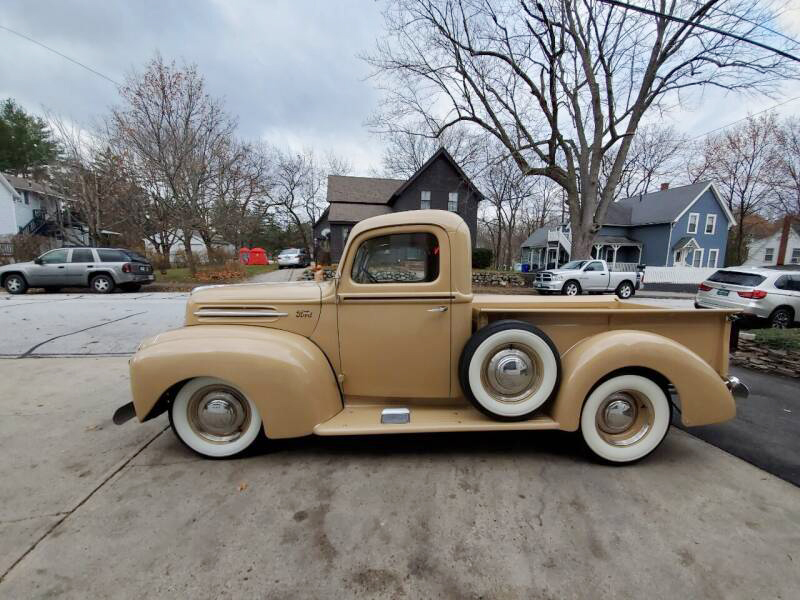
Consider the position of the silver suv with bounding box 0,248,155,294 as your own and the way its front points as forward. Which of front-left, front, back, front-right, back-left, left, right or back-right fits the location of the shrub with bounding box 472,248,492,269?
back-right

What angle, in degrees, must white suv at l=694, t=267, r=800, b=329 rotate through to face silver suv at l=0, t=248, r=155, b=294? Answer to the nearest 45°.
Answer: approximately 180°

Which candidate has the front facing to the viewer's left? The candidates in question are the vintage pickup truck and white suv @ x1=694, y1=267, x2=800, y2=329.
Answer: the vintage pickup truck

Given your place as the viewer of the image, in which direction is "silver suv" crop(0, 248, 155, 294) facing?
facing away from the viewer and to the left of the viewer

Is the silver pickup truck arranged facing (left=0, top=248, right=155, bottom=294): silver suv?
yes

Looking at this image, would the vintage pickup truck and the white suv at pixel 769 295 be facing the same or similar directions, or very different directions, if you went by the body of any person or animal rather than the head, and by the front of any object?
very different directions

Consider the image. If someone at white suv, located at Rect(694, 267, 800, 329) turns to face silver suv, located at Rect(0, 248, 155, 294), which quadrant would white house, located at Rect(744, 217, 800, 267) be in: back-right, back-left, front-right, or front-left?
back-right

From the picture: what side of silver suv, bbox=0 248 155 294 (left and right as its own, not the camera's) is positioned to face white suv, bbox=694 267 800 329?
back

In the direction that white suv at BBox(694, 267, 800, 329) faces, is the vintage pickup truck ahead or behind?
behind

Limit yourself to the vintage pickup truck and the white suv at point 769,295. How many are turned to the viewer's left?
1

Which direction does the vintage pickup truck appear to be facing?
to the viewer's left

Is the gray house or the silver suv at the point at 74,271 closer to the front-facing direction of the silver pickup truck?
the silver suv
